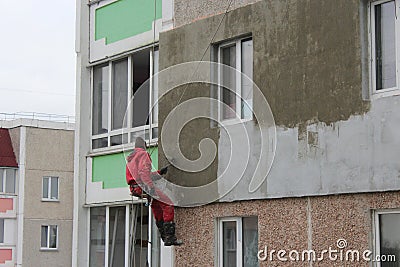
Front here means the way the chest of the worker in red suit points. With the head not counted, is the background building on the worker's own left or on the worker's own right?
on the worker's own left

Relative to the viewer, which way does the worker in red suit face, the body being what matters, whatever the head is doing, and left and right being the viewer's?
facing away from the viewer and to the right of the viewer
